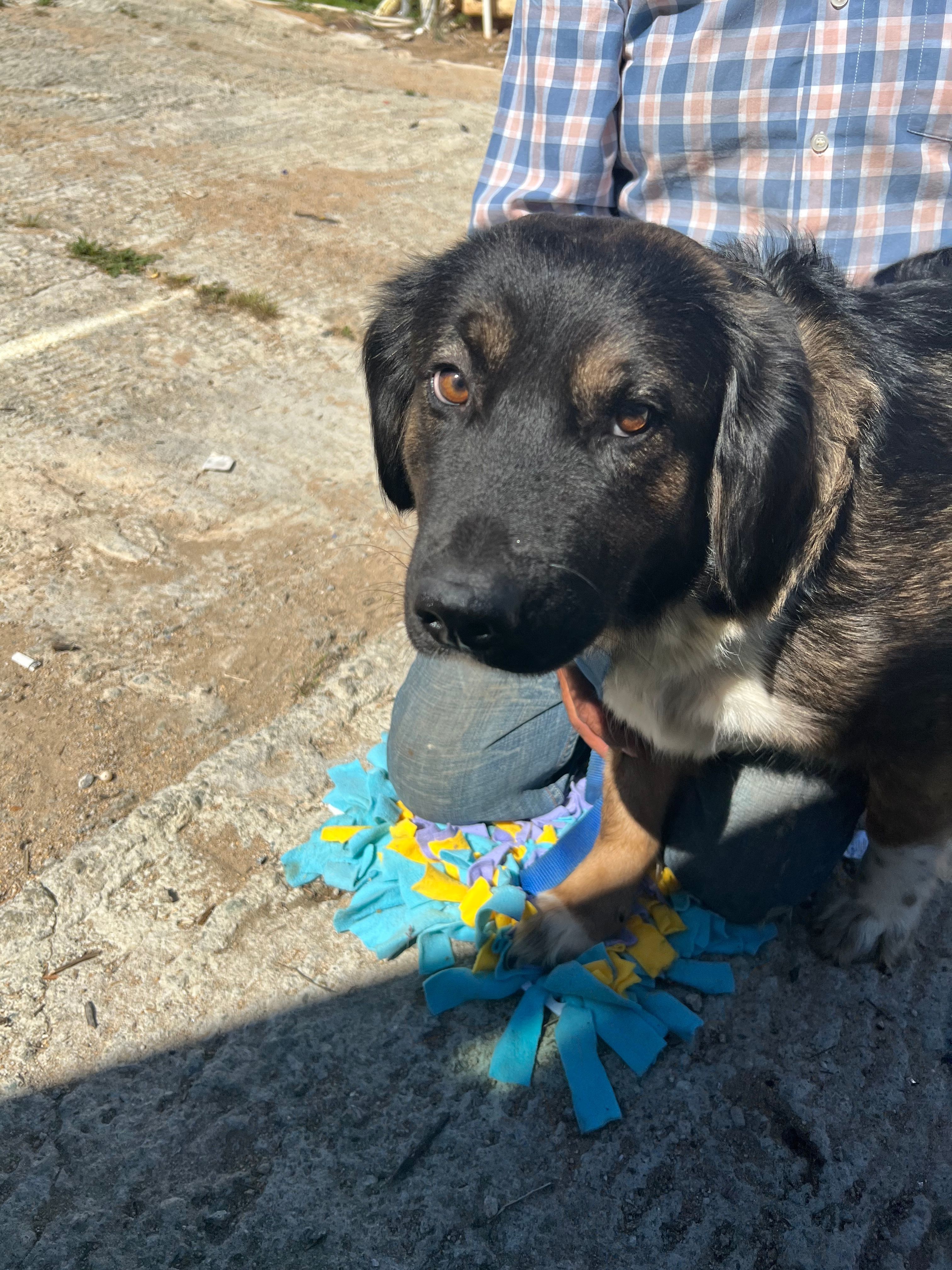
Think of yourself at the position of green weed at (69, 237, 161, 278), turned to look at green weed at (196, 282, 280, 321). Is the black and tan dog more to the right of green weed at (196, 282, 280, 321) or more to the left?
right

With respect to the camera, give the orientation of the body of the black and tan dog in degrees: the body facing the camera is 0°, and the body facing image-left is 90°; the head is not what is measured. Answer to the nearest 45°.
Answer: approximately 45°

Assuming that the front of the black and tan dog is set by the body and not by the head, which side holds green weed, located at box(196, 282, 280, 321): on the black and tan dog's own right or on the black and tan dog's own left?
on the black and tan dog's own right

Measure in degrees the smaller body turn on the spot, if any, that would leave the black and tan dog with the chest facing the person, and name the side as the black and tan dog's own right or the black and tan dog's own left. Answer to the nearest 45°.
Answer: approximately 135° to the black and tan dog's own right

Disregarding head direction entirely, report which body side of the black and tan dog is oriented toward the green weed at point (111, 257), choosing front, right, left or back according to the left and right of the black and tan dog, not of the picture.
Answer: right

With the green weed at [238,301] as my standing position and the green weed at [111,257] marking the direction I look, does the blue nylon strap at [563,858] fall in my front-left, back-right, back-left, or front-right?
back-left
